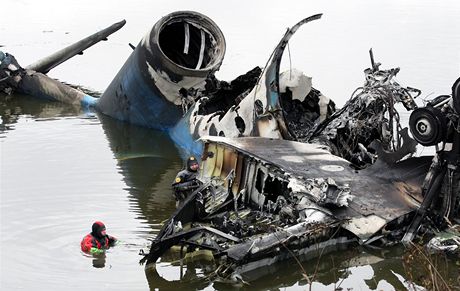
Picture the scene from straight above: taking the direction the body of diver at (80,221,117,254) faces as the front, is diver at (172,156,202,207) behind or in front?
in front

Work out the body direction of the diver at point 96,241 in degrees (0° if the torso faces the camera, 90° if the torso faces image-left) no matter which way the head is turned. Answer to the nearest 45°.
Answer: approximately 270°

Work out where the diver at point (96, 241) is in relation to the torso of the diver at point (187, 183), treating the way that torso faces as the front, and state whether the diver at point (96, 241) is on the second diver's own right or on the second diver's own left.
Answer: on the second diver's own right

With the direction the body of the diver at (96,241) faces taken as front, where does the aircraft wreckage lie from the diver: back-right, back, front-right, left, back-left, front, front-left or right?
front
